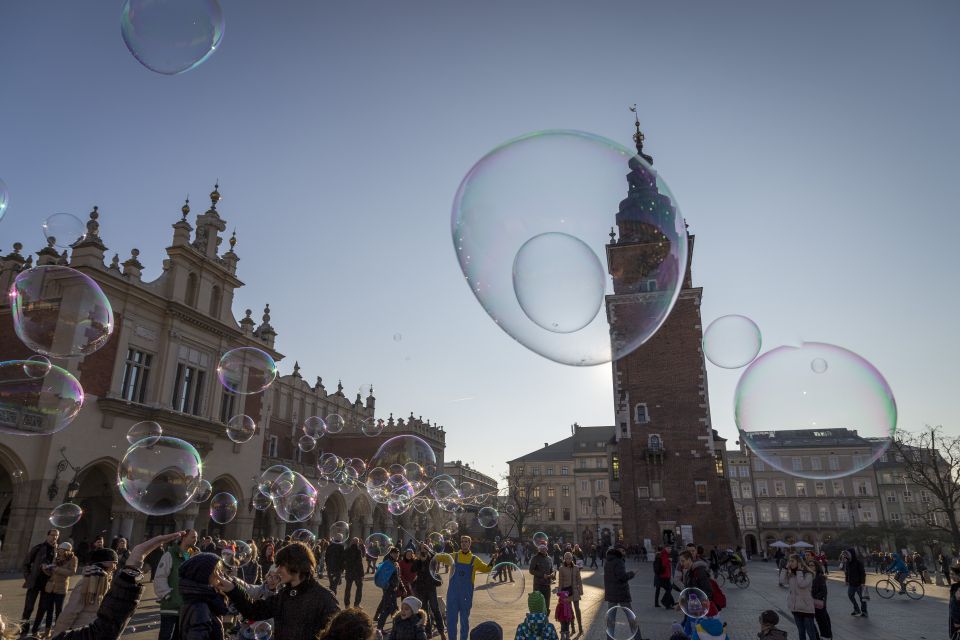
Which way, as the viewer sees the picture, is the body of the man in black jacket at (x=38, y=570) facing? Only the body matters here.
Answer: to the viewer's right

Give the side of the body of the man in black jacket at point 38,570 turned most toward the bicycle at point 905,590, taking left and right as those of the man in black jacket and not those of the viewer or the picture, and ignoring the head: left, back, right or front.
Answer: front

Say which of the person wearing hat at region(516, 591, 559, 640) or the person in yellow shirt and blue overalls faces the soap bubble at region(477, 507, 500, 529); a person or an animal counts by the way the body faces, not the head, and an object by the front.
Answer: the person wearing hat

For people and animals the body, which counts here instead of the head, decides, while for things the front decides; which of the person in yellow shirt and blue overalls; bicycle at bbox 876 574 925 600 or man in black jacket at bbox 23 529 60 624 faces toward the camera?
the person in yellow shirt and blue overalls

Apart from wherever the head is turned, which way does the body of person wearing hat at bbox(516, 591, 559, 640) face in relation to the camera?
away from the camera

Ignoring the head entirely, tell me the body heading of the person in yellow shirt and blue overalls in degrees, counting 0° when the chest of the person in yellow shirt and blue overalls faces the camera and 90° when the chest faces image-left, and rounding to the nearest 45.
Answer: approximately 0°

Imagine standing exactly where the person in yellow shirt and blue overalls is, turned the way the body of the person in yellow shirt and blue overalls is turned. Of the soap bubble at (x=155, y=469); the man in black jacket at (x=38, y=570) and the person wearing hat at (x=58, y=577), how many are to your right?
3

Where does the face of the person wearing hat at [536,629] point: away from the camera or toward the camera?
away from the camera

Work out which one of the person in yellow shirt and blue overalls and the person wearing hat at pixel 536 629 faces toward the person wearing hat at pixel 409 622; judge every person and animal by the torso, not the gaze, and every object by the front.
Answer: the person in yellow shirt and blue overalls
